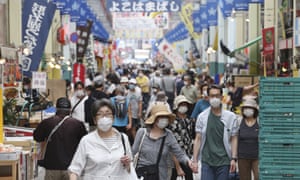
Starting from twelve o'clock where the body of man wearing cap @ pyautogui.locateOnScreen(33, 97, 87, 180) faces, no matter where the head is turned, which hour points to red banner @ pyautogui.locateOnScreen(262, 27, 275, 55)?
The red banner is roughly at 1 o'clock from the man wearing cap.

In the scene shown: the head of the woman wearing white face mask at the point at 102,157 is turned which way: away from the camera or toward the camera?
toward the camera

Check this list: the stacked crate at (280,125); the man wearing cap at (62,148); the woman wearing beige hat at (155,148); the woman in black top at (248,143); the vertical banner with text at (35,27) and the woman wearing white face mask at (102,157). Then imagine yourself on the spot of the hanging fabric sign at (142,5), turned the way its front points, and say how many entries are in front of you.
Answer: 6

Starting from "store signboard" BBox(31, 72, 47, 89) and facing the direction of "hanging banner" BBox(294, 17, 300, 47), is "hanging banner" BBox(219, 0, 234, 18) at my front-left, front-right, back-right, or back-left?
front-left

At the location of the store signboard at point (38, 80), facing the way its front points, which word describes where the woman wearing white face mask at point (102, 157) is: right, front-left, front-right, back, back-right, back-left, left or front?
front

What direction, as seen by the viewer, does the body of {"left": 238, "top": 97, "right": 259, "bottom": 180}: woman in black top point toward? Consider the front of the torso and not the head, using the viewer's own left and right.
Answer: facing the viewer

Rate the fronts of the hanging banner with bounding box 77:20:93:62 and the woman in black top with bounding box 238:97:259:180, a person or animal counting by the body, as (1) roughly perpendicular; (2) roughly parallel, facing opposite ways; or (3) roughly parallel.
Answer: roughly parallel

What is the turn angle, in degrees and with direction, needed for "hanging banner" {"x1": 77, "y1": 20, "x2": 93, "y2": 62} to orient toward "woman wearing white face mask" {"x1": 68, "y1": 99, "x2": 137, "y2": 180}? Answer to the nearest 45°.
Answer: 0° — it already faces them

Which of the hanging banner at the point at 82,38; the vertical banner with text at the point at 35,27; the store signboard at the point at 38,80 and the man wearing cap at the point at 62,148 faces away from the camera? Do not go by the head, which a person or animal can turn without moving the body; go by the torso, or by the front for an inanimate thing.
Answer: the man wearing cap

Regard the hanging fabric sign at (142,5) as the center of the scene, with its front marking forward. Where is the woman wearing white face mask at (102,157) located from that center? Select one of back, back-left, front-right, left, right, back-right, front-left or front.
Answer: front

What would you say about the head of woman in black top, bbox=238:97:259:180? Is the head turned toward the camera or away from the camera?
toward the camera

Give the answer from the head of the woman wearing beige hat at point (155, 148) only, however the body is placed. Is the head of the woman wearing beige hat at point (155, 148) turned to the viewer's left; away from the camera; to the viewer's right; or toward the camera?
toward the camera
